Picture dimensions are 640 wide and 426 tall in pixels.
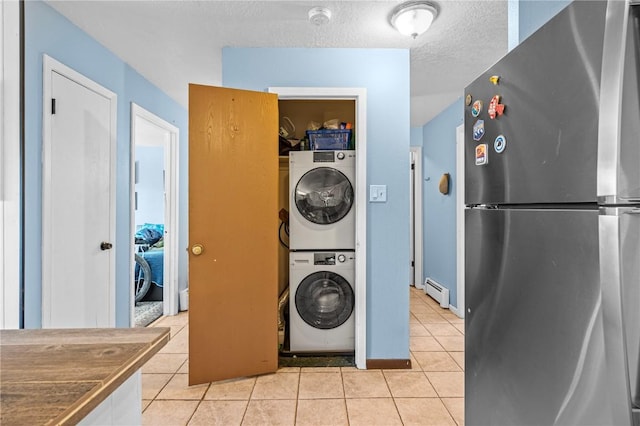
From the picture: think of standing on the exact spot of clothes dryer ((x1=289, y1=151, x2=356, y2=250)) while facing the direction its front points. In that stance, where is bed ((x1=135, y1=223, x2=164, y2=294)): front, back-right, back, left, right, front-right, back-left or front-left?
back-right

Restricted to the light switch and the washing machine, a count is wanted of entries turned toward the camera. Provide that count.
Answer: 2

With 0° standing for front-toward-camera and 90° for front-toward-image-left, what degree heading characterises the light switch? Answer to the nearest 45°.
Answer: approximately 0°

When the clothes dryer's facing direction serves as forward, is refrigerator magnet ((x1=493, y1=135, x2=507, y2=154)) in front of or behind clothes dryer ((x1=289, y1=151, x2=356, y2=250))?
in front

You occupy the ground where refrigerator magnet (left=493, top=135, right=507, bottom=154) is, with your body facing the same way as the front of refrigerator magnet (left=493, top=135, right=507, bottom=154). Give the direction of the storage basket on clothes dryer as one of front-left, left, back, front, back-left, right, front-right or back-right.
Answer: right

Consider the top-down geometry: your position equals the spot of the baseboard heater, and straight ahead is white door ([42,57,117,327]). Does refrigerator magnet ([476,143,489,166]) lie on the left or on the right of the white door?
left

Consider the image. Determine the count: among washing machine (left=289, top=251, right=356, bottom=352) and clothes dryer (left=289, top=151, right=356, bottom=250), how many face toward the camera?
2

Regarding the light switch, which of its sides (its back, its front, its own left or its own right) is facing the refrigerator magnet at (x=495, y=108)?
front

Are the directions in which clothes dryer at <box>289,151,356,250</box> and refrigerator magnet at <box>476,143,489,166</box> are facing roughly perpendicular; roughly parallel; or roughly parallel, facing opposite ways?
roughly perpendicular

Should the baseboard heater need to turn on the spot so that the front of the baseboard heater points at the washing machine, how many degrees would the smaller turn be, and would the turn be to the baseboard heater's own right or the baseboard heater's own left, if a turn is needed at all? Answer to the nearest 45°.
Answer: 0° — it already faces it

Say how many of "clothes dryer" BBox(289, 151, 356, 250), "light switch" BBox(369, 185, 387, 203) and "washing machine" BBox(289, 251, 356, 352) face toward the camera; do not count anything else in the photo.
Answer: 3

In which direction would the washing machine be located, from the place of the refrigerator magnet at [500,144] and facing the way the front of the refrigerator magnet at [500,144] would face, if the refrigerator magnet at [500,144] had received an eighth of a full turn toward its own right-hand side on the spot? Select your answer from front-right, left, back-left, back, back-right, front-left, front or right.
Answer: front-right
